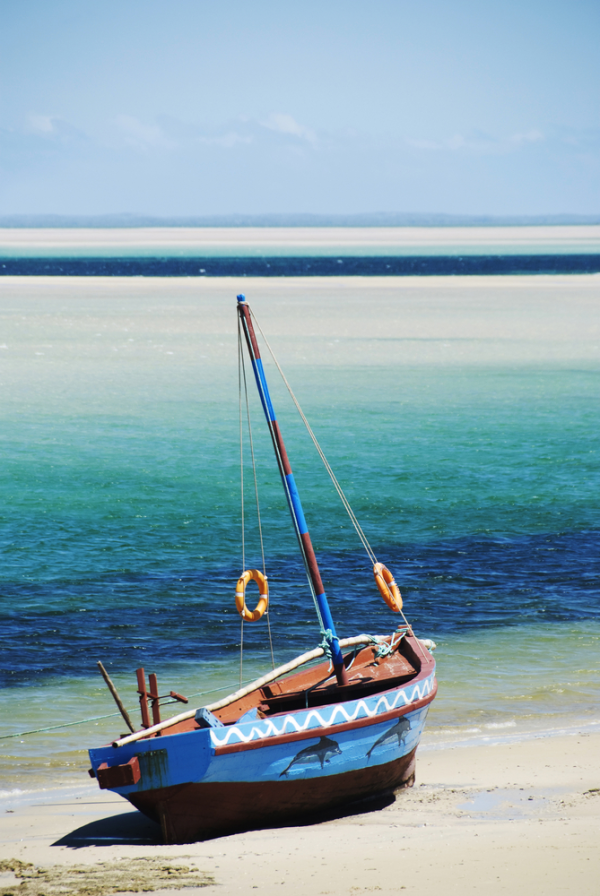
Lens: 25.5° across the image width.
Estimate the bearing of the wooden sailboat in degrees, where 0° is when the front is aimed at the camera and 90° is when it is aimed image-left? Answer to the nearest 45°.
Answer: approximately 225°
